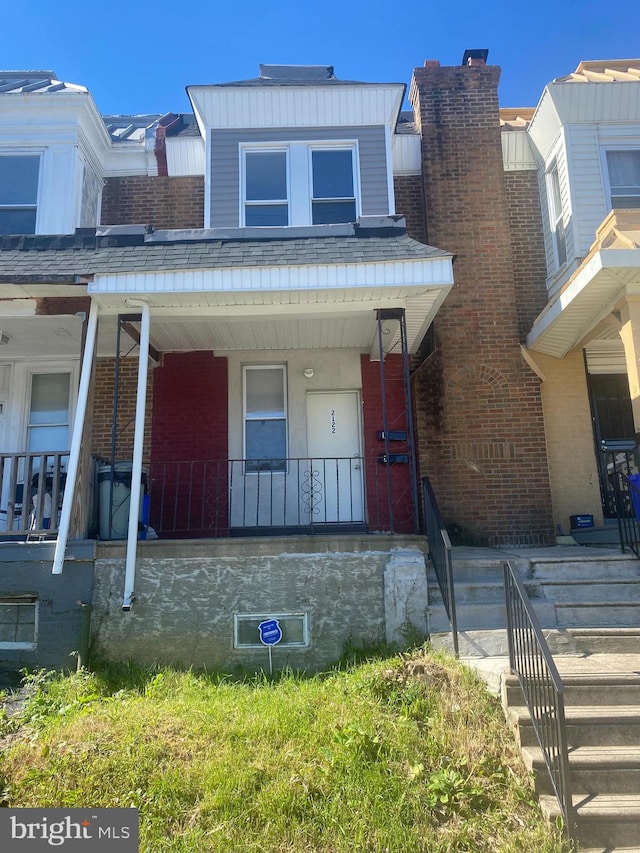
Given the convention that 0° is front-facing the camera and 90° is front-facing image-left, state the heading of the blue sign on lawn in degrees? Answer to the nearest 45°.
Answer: approximately 0°

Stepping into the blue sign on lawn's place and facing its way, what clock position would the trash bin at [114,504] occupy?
The trash bin is roughly at 4 o'clock from the blue sign on lawn.
